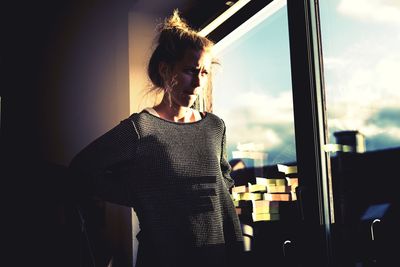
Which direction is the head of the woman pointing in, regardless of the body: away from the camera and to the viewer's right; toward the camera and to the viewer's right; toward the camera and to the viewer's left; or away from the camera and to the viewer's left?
toward the camera and to the viewer's right

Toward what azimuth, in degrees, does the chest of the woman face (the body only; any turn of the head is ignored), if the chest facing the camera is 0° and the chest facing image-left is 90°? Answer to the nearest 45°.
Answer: approximately 315°
